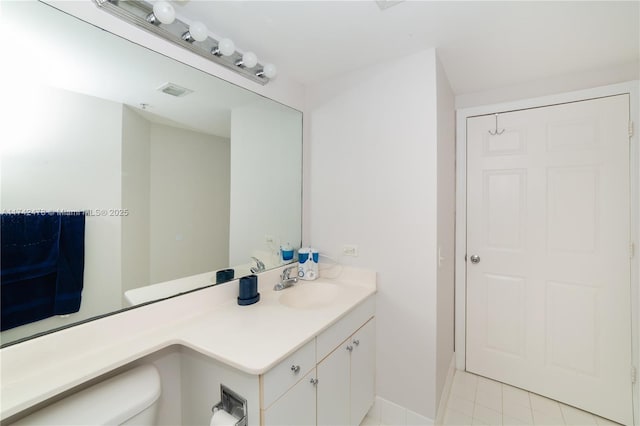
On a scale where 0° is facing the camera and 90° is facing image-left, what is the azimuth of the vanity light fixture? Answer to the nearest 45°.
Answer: approximately 315°

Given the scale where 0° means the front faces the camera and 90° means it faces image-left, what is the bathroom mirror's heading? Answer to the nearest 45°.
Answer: approximately 315°

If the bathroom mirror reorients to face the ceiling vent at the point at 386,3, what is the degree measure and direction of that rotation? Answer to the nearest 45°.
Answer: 0° — it already faces it

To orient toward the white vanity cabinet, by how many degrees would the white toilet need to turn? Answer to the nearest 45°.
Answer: approximately 45° to its left
